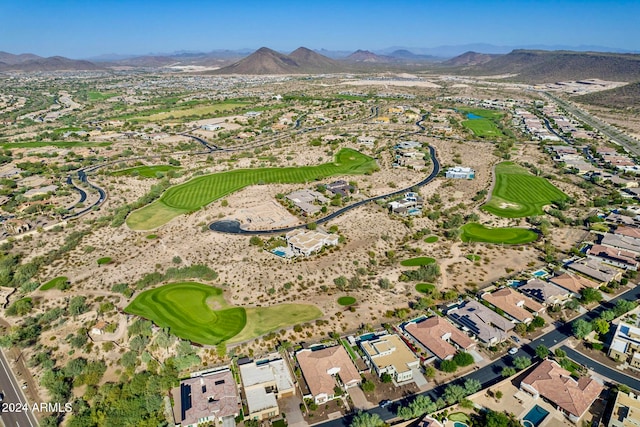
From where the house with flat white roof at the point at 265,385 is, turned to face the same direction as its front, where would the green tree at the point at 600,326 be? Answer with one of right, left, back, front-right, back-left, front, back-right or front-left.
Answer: left

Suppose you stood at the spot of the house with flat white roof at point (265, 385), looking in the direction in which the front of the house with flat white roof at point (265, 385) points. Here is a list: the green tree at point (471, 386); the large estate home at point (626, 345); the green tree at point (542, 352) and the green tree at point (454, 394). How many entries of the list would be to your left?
4

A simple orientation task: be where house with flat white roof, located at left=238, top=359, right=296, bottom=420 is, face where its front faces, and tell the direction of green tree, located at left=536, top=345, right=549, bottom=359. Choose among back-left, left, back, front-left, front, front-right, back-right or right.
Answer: left

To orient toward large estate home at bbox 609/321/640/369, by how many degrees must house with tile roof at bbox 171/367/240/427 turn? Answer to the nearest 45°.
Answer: approximately 90° to its left

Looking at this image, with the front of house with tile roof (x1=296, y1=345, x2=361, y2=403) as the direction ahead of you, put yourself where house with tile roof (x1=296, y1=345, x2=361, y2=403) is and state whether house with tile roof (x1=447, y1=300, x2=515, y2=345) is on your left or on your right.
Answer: on your left

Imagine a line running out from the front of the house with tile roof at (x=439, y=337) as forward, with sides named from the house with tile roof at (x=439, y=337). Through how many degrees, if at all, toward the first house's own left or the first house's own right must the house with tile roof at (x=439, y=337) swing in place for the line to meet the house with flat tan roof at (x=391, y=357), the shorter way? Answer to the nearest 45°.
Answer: approximately 90° to the first house's own right

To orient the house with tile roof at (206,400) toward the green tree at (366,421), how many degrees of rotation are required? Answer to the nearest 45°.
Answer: approximately 45° to its left

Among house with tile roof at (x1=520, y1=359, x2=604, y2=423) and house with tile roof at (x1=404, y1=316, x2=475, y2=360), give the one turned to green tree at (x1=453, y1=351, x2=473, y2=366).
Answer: house with tile roof at (x1=404, y1=316, x2=475, y2=360)

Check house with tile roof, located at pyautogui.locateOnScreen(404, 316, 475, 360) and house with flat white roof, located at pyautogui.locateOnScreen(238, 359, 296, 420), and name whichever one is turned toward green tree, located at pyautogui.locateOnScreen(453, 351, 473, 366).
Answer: house with tile roof, located at pyautogui.locateOnScreen(404, 316, 475, 360)

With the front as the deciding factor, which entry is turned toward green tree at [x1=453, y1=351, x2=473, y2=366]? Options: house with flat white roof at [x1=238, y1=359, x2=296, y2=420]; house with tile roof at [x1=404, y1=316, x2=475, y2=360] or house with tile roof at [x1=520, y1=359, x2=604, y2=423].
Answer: house with tile roof at [x1=404, y1=316, x2=475, y2=360]

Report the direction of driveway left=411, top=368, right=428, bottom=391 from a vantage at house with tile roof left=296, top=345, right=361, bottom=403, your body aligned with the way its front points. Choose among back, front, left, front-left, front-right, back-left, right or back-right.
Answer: front-left
